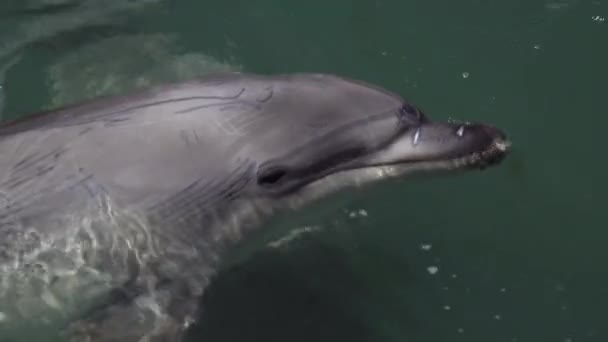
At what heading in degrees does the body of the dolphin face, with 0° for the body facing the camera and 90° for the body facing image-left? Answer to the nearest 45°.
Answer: approximately 270°
